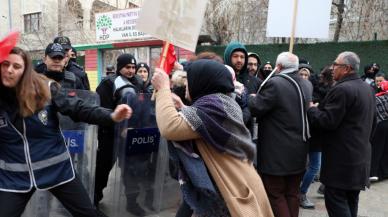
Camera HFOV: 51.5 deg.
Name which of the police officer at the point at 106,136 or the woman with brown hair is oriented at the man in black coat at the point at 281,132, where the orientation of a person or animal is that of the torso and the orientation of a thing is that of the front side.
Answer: the police officer

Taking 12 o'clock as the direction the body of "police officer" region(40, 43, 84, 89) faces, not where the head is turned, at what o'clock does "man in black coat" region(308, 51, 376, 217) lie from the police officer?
The man in black coat is roughly at 10 o'clock from the police officer.

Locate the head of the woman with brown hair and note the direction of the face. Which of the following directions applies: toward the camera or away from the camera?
toward the camera

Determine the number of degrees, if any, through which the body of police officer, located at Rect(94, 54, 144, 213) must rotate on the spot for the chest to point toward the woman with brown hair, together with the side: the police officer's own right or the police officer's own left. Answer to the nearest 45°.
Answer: approximately 45° to the police officer's own right

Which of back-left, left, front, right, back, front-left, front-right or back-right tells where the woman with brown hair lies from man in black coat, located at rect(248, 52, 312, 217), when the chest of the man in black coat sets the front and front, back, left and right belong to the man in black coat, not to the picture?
left

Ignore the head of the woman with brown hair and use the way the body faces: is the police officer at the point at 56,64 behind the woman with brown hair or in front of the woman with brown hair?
behind

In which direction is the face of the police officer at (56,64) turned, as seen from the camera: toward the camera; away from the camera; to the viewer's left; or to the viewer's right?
toward the camera

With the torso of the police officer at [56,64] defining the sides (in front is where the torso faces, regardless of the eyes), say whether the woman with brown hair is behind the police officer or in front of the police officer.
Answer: in front

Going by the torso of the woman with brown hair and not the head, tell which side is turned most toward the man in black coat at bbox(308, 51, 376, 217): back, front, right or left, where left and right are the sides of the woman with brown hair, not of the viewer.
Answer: left

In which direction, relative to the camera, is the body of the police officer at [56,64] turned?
toward the camera

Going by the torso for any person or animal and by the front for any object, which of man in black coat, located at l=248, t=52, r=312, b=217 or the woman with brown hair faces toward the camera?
the woman with brown hair

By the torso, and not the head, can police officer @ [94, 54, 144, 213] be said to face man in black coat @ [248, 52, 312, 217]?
yes

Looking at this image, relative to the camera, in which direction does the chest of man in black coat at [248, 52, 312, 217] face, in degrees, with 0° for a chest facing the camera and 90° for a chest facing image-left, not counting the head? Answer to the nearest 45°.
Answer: approximately 135°

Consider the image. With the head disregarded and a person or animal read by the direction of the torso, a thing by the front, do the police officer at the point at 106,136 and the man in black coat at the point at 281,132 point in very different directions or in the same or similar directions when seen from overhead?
very different directions

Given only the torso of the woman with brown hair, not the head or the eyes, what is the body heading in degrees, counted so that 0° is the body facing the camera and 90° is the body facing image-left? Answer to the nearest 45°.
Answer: approximately 0°

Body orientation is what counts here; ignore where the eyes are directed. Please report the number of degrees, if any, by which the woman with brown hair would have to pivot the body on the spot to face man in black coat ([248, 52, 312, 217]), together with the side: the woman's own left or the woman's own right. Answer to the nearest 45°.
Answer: approximately 90° to the woman's own left

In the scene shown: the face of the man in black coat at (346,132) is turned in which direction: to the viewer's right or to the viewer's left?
to the viewer's left

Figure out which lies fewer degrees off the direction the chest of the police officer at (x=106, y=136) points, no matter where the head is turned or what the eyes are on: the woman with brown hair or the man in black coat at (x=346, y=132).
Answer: the man in black coat
